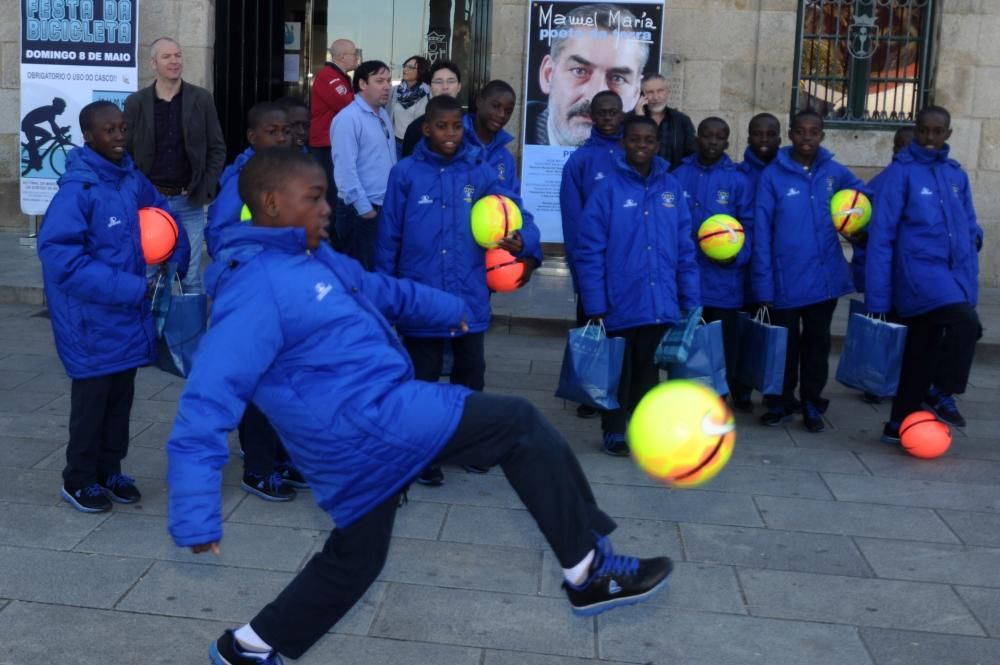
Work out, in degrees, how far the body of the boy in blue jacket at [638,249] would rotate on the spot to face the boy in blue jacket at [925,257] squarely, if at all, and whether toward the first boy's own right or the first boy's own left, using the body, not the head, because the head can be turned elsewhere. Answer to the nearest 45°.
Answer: approximately 90° to the first boy's own left

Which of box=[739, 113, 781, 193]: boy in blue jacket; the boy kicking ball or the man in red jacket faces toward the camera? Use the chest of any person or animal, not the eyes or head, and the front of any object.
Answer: the boy in blue jacket

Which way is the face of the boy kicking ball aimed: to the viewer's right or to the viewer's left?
to the viewer's right

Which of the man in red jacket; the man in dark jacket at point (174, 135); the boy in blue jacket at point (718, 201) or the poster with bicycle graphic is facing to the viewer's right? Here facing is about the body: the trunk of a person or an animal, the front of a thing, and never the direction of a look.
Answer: the man in red jacket

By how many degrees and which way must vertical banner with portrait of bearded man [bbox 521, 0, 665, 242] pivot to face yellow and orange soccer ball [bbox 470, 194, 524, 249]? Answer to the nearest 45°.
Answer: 0° — it already faces it

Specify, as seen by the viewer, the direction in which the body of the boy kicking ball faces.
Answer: to the viewer's right

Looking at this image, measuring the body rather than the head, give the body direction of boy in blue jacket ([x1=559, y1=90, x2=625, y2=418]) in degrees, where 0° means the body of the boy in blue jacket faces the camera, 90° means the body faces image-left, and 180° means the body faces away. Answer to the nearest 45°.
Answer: approximately 0°
